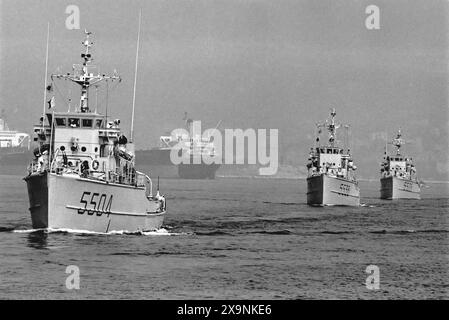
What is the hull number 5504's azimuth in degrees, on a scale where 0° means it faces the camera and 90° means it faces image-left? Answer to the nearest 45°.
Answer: approximately 315°
